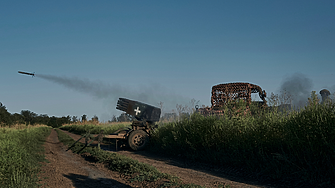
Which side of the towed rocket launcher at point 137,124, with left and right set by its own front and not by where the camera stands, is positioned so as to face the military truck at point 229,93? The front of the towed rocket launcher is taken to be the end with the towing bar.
back

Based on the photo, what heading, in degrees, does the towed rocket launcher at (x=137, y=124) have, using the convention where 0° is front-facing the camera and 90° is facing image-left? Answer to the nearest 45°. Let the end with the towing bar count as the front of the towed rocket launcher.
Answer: approximately 90°

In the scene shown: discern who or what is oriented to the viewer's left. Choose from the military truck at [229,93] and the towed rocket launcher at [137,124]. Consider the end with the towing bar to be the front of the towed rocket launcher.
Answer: the towed rocket launcher at [137,124]
